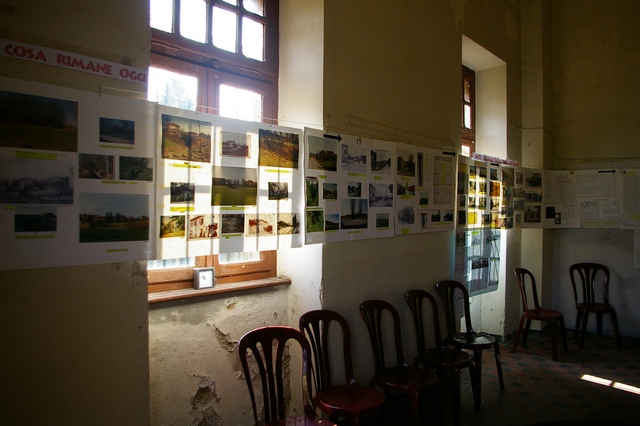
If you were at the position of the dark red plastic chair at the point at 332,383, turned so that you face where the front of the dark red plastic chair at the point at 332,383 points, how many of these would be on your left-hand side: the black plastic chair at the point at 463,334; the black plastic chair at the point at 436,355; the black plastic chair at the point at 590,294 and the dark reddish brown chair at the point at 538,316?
4

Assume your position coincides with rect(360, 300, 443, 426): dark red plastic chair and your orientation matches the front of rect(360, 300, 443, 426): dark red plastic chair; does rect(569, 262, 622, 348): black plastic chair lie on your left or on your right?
on your left

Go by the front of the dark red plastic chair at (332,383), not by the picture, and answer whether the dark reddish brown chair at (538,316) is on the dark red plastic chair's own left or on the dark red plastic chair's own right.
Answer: on the dark red plastic chair's own left

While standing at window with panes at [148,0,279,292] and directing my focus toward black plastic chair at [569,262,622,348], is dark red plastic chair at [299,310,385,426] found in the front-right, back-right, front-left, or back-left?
front-right

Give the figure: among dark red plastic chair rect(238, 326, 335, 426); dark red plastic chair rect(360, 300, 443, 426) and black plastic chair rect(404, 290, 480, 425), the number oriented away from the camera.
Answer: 0

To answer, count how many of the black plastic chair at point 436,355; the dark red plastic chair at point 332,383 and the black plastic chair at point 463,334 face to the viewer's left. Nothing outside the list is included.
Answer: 0

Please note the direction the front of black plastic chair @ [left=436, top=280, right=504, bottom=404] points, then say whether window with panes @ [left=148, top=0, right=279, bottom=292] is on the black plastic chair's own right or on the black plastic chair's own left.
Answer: on the black plastic chair's own right

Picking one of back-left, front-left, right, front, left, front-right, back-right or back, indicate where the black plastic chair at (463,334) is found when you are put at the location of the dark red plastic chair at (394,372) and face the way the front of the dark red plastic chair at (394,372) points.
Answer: left

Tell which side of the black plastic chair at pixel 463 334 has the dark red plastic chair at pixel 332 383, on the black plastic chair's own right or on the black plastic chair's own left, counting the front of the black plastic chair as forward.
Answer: on the black plastic chair's own right

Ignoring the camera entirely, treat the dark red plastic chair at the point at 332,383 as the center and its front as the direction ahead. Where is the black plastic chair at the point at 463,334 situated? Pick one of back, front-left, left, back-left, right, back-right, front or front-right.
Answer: left

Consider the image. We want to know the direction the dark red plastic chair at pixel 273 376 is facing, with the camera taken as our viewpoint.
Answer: facing the viewer and to the right of the viewer

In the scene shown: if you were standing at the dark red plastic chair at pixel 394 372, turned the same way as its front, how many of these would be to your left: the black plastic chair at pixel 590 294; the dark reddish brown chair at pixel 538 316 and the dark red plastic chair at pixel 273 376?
2

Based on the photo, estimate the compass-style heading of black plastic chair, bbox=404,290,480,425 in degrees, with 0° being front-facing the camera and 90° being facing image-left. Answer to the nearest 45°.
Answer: approximately 315°
